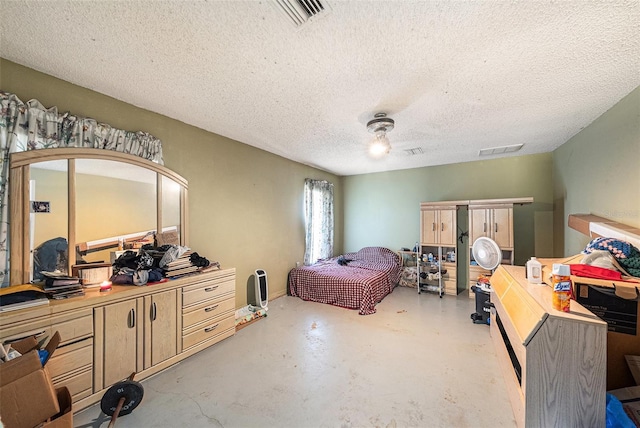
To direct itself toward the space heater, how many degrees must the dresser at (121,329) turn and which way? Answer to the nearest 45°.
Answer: approximately 90° to its left

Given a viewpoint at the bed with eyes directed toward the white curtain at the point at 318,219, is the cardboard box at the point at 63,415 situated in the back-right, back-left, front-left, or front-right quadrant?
back-left

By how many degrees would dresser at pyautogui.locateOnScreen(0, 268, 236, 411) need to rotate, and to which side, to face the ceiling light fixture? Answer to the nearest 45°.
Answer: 0° — it already faces it

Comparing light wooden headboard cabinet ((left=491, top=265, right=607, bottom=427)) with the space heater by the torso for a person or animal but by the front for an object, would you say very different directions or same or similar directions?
very different directions

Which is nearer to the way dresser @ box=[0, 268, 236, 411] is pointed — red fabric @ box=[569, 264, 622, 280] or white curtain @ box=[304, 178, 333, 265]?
the red fabric

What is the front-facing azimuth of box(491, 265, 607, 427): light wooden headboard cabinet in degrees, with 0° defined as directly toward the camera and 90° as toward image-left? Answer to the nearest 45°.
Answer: approximately 90°

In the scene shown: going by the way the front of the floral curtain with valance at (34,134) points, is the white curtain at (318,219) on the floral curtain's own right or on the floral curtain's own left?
on the floral curtain's own left
